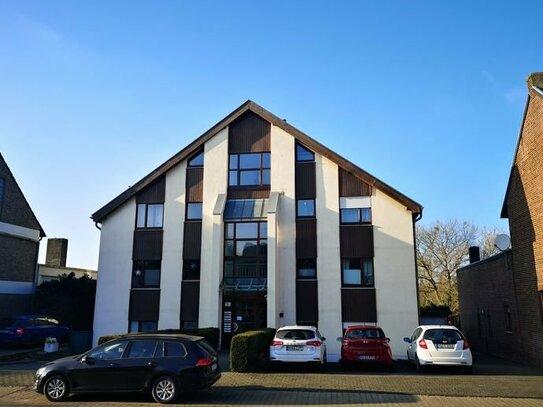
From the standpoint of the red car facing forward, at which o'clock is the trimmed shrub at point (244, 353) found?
The trimmed shrub is roughly at 8 o'clock from the red car.

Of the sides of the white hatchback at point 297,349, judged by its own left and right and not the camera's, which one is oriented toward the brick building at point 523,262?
right

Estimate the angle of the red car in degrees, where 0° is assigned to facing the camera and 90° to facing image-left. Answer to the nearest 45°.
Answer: approximately 180°

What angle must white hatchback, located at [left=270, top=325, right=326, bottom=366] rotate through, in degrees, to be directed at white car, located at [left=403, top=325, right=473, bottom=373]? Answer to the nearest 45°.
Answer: approximately 90° to its right

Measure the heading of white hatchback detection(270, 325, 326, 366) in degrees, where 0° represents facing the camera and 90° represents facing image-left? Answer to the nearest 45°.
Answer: approximately 180°

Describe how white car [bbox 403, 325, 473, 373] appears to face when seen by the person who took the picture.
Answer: facing away from the viewer
